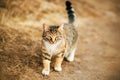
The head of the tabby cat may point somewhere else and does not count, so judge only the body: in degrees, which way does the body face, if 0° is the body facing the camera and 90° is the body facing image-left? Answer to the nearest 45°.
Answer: approximately 45°
